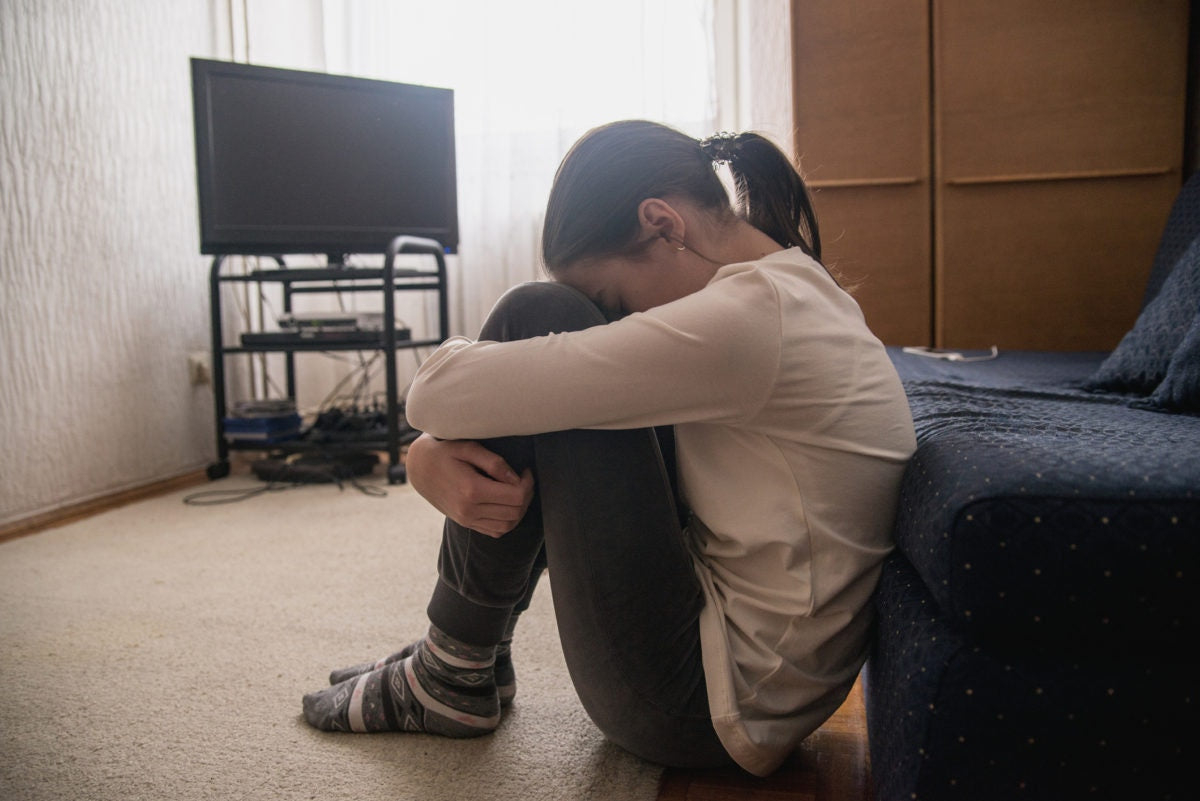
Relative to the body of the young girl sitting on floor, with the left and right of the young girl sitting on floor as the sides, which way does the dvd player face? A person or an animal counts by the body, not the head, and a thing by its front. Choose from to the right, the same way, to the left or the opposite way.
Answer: to the left

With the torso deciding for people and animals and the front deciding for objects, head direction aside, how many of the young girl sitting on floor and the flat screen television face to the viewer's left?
1

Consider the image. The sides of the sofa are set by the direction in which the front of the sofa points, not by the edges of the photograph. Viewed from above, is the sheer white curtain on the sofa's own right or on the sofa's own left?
on the sofa's own right

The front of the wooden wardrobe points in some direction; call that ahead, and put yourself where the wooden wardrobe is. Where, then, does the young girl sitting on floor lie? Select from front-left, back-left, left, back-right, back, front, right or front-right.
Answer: front

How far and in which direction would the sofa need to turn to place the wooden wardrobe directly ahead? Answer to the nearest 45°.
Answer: approximately 90° to its right

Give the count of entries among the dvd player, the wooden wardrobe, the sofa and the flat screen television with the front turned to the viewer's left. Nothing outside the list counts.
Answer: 1

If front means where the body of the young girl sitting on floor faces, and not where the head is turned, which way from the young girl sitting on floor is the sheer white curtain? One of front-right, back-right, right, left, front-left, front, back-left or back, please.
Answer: right

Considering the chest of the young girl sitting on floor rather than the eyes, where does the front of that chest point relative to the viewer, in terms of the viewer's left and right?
facing to the left of the viewer

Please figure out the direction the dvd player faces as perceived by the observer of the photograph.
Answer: facing the viewer

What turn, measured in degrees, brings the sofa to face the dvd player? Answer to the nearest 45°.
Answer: approximately 45° to its right

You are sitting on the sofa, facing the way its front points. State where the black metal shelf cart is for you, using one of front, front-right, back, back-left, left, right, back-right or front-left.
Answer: front-right

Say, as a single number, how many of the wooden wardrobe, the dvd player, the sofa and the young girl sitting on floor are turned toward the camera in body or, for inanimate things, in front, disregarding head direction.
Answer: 2

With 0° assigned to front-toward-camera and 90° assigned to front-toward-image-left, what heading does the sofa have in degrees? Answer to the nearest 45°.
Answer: approximately 90°

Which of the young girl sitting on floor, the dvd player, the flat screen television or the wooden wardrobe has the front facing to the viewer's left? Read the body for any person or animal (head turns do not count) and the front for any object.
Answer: the young girl sitting on floor

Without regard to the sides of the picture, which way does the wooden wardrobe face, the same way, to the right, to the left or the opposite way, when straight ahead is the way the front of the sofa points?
to the left

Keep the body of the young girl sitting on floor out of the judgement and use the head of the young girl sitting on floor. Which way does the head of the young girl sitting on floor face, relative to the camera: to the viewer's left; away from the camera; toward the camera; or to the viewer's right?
to the viewer's left

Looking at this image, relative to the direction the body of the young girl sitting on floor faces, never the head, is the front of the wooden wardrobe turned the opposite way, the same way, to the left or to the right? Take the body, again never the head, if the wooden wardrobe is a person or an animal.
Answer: to the left
